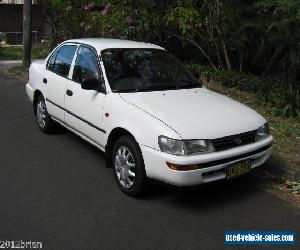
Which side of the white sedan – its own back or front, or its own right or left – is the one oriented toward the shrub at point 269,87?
left

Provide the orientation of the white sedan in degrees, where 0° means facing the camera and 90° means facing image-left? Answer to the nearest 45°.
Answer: approximately 315°
